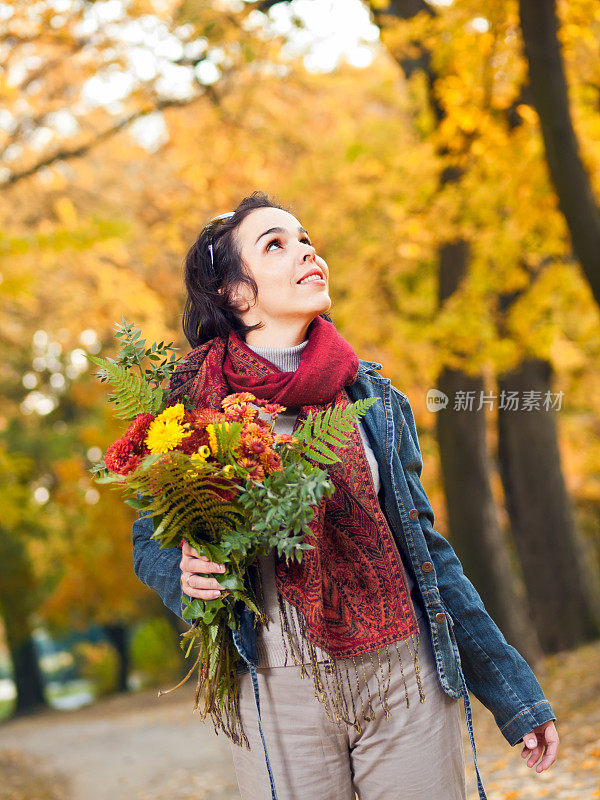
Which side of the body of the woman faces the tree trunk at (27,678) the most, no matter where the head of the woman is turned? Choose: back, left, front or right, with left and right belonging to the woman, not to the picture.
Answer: back

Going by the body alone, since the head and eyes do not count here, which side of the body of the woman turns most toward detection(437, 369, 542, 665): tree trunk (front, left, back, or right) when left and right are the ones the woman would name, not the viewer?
back

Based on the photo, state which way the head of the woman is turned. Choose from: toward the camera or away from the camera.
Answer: toward the camera

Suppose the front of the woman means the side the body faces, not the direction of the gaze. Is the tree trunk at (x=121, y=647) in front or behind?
behind

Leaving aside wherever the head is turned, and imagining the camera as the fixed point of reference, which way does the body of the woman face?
toward the camera
